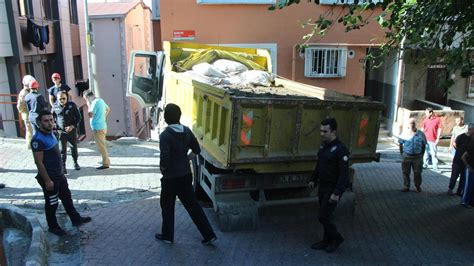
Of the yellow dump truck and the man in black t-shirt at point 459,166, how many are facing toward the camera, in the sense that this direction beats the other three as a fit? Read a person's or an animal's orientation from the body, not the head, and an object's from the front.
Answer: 0

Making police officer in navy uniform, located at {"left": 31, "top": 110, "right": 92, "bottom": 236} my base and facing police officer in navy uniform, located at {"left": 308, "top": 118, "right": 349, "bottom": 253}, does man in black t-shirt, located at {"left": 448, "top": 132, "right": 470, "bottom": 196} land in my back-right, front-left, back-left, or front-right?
front-left

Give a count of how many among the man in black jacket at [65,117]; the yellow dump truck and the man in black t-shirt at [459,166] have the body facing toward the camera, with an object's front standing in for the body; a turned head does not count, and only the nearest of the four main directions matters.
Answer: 1

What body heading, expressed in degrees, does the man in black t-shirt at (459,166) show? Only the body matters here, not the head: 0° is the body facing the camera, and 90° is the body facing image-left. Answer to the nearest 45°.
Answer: approximately 90°

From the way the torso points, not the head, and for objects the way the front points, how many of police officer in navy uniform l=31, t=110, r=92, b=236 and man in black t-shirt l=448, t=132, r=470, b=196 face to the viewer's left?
1

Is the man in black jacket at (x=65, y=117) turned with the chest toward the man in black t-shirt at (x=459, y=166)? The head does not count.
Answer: no

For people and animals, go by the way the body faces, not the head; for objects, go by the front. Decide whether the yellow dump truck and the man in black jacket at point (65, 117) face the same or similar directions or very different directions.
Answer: very different directions

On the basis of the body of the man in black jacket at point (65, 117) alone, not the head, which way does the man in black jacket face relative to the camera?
toward the camera

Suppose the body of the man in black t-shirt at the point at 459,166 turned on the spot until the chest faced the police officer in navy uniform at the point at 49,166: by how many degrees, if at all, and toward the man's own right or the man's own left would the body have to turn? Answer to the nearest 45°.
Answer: approximately 45° to the man's own left

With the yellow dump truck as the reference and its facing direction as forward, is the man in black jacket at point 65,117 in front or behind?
in front

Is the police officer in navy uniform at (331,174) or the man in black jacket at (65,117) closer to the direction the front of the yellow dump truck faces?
the man in black jacket

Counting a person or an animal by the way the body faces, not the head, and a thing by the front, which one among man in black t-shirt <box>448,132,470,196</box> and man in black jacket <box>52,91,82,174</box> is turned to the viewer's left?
man in black t-shirt <box>448,132,470,196</box>

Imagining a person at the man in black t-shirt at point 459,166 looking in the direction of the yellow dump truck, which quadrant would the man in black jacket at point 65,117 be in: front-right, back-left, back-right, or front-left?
front-right

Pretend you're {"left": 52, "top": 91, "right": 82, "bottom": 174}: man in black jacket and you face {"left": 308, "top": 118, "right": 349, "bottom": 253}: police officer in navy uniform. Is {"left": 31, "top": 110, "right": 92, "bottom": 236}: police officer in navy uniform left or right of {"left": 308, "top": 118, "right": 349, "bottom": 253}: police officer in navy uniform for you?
right

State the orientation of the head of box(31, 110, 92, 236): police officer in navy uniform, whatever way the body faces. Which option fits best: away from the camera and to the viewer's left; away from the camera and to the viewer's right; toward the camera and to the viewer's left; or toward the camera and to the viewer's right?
toward the camera and to the viewer's right

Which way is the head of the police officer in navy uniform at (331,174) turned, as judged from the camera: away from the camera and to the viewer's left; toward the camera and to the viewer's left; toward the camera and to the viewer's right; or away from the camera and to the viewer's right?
toward the camera and to the viewer's left

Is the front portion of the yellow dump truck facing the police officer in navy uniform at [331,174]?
no

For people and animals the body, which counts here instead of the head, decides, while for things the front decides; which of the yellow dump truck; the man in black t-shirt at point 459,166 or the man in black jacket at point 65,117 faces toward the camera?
the man in black jacket at point 65,117

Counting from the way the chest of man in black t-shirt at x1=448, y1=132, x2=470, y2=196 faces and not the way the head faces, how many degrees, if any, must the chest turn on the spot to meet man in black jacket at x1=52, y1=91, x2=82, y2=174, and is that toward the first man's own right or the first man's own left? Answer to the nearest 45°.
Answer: approximately 45° to the first man's own left
